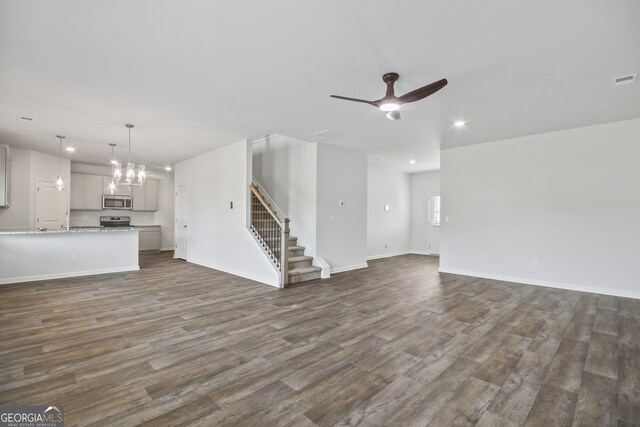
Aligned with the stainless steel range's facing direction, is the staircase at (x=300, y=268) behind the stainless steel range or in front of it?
in front

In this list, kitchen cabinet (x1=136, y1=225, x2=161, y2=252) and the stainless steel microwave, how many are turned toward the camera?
2

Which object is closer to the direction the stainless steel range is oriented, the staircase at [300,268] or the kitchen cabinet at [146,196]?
the staircase

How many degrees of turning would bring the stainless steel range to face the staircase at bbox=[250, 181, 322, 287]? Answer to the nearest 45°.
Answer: approximately 45° to its left

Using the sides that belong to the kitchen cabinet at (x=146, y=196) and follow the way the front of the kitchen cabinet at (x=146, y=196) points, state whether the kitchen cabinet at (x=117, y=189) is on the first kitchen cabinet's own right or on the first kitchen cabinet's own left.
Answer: on the first kitchen cabinet's own right

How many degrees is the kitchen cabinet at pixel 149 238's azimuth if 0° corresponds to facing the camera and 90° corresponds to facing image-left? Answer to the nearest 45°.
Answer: approximately 0°

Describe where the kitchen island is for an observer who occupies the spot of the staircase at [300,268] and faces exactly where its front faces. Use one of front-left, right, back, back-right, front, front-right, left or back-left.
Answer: back-right

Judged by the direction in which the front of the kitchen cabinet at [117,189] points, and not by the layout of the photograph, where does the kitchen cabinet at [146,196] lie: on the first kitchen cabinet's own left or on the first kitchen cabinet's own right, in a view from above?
on the first kitchen cabinet's own left

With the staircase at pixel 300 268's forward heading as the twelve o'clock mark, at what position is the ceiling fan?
The ceiling fan is roughly at 1 o'clock from the staircase.

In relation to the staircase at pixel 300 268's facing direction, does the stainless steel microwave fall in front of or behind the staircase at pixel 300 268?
behind

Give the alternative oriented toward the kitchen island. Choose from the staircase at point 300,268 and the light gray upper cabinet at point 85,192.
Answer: the light gray upper cabinet
